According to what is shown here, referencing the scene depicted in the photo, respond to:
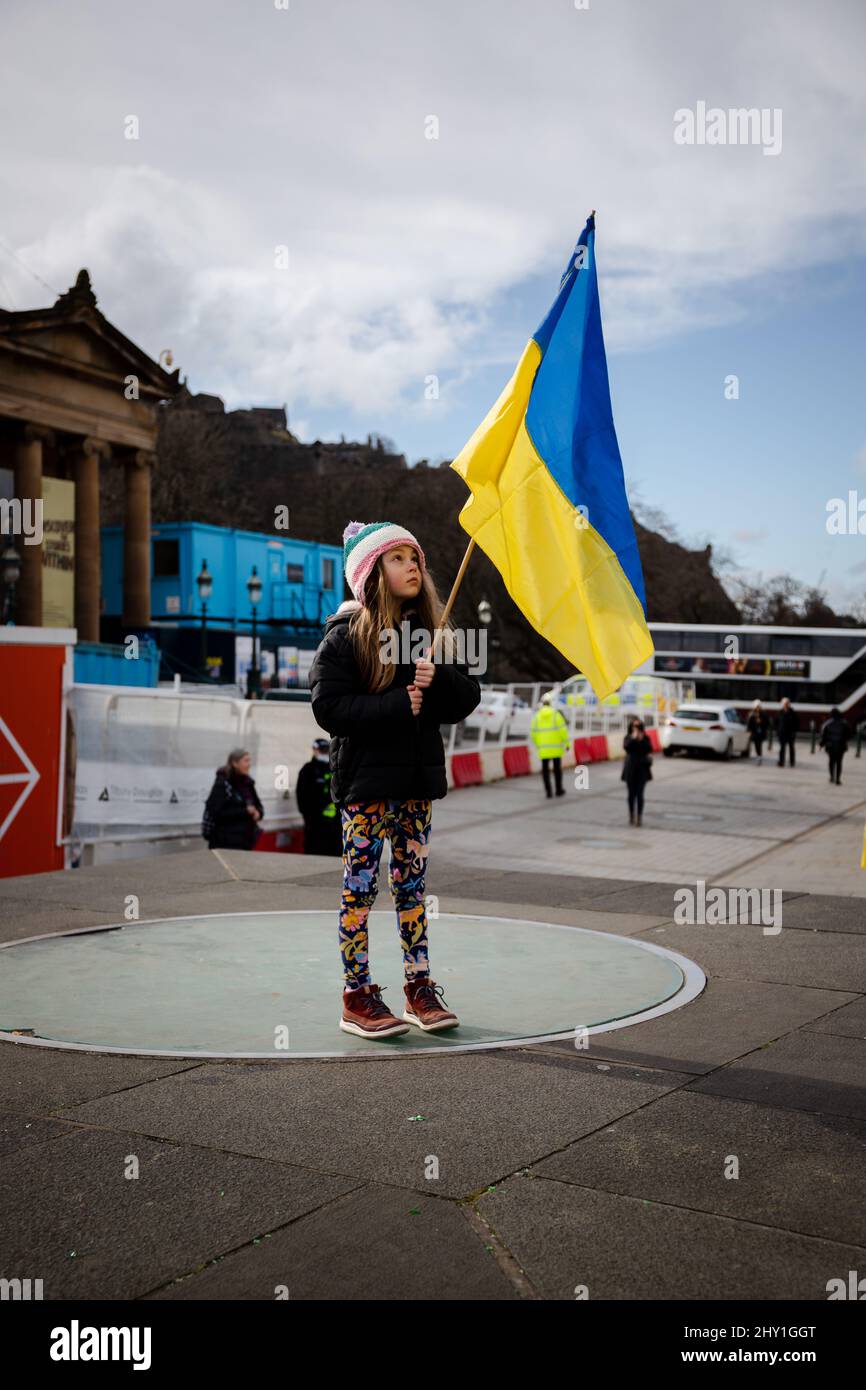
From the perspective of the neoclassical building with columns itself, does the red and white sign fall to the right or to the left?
on its right

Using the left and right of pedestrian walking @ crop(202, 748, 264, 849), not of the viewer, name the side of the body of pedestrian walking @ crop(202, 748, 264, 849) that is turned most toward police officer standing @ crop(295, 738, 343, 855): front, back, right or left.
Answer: front

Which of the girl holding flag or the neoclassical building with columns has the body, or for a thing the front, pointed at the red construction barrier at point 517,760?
the neoclassical building with columns

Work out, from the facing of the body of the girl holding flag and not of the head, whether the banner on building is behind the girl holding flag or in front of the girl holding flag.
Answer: behind

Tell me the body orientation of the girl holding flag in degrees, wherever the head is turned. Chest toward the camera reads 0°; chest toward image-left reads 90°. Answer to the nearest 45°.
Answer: approximately 315°

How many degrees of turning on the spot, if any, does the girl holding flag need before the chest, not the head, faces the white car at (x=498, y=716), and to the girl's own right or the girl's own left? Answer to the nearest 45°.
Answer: approximately 135° to the girl's own left

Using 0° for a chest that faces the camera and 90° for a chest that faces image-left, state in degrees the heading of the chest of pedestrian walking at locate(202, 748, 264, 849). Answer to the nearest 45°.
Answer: approximately 315°

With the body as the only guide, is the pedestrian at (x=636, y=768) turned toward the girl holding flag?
yes
